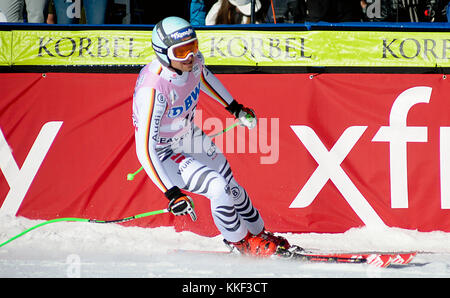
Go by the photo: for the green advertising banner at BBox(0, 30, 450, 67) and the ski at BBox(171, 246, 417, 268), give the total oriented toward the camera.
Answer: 1

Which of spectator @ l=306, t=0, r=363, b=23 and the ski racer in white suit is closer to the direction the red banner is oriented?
the ski racer in white suit

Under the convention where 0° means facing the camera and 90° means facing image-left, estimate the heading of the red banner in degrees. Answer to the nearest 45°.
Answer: approximately 0°

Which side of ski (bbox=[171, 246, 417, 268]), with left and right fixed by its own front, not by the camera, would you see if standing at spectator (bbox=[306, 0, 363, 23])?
left

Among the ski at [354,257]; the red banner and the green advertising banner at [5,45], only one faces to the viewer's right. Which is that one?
the ski

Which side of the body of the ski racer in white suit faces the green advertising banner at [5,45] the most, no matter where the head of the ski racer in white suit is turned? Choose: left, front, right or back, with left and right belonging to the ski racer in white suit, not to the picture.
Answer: back

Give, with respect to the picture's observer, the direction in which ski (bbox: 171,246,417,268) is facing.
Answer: facing to the right of the viewer

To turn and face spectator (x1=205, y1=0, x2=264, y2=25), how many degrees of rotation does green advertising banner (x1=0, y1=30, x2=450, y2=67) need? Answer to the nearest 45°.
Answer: approximately 180°

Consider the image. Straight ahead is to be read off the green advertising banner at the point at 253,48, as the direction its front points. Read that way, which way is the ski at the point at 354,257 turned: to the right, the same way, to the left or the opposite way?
to the left

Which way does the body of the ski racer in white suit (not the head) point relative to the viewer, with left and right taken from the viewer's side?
facing the viewer and to the right of the viewer

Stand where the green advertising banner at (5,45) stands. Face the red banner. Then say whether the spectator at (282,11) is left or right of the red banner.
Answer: left

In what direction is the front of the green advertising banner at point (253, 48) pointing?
toward the camera
